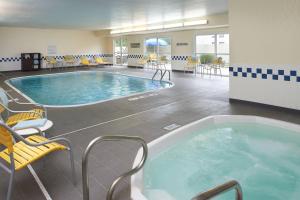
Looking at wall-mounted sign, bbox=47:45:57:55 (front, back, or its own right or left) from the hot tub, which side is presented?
front

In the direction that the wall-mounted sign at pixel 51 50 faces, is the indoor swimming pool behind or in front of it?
in front

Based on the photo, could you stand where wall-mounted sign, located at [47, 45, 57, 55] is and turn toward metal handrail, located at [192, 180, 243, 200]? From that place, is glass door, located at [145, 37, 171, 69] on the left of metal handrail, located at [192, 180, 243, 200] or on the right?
left

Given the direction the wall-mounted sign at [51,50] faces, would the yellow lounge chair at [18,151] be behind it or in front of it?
in front

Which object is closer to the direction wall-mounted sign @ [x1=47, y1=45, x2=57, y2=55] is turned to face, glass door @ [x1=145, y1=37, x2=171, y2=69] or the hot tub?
the hot tub

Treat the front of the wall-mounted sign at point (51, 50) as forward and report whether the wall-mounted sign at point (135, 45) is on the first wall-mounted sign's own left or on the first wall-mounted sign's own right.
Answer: on the first wall-mounted sign's own left

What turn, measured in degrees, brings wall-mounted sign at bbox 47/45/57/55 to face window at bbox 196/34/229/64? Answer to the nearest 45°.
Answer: approximately 45° to its left

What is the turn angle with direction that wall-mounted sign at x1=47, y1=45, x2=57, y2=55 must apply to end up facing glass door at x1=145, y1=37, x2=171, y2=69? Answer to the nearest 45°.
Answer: approximately 45° to its left

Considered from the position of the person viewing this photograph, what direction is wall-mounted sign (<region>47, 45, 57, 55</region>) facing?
facing the viewer
